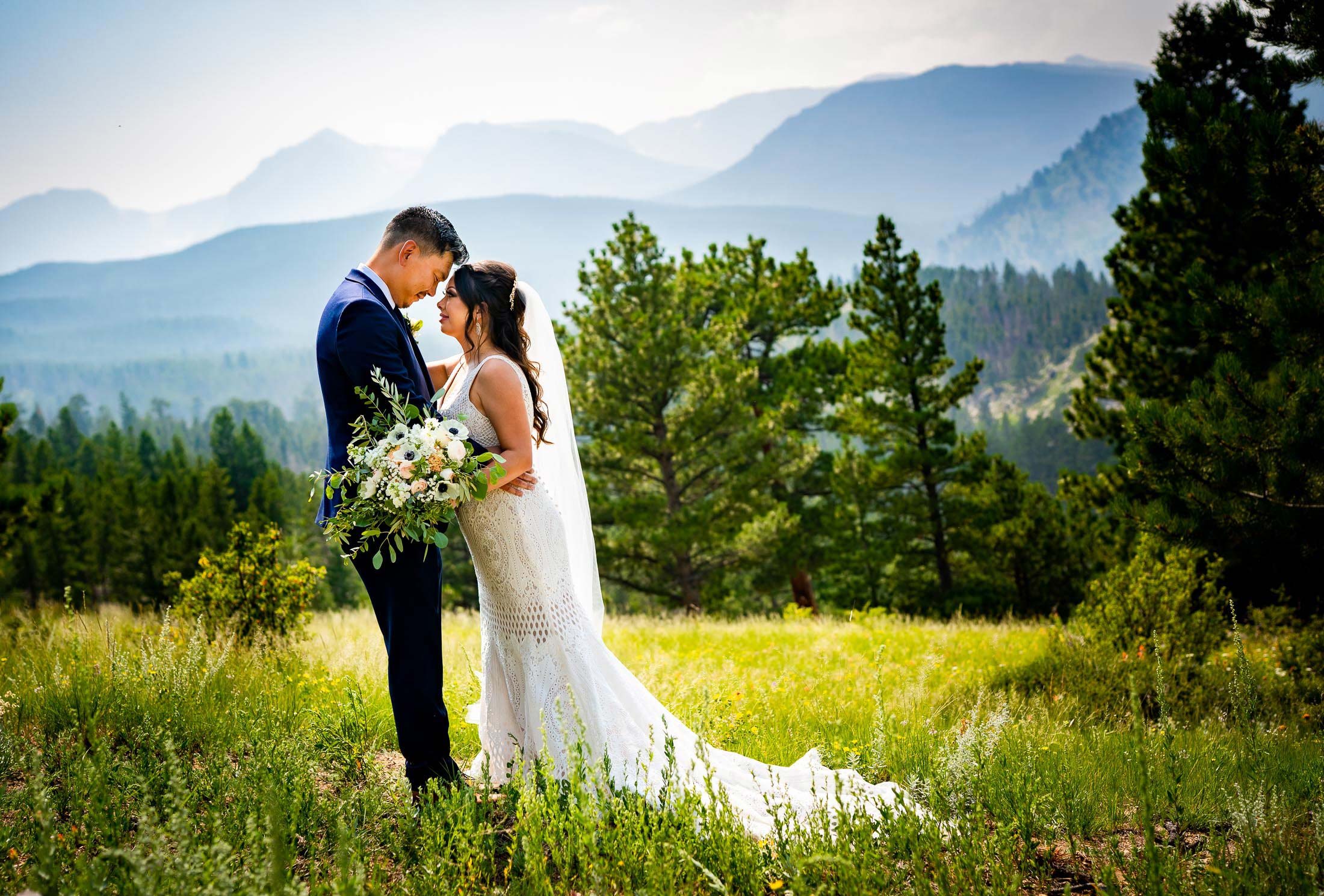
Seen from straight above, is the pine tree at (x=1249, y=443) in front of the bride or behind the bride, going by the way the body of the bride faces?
behind

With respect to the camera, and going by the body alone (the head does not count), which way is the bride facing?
to the viewer's left

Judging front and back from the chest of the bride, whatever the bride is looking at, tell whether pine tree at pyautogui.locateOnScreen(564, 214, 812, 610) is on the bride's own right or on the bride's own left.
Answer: on the bride's own right

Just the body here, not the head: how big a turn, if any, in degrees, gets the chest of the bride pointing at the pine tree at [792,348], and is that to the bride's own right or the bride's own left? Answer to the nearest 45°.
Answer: approximately 90° to the bride's own right

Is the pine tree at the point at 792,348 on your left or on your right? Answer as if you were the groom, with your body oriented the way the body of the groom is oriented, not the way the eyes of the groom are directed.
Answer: on your left

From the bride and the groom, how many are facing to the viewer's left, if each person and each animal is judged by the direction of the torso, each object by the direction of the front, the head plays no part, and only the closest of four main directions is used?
1

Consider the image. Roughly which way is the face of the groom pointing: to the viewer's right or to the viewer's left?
to the viewer's right

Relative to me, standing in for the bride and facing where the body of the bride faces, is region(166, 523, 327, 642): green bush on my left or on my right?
on my right

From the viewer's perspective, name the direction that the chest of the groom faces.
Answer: to the viewer's right
